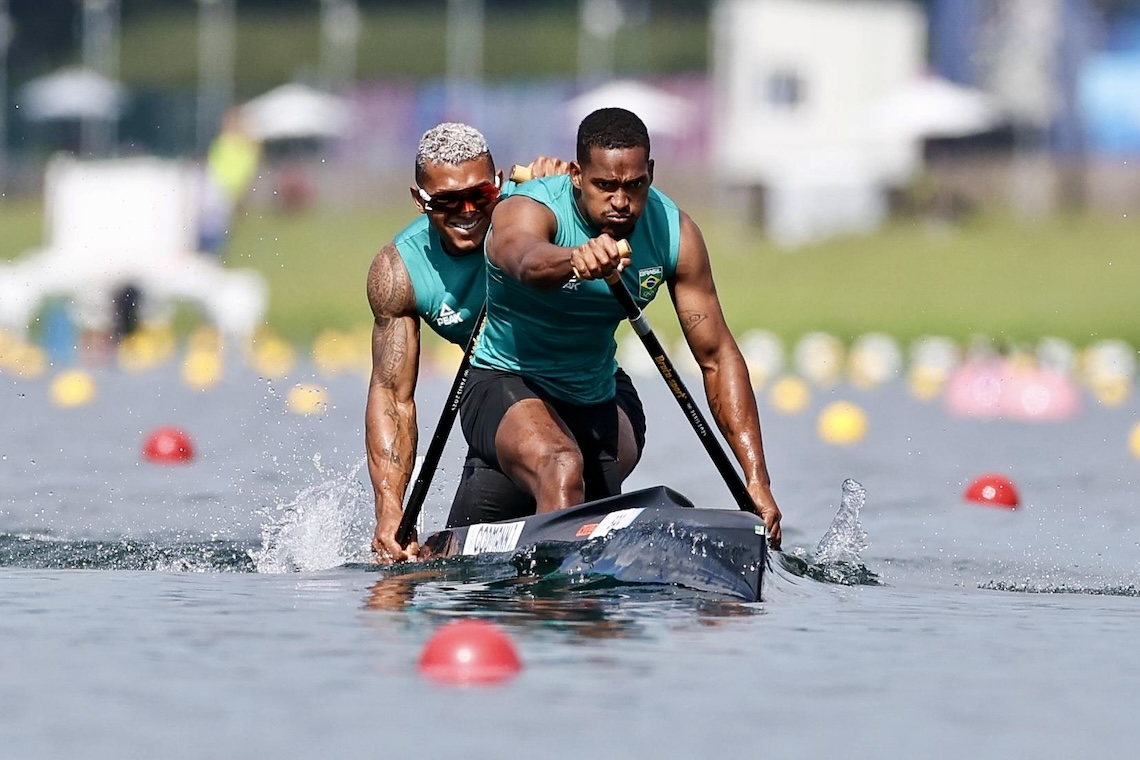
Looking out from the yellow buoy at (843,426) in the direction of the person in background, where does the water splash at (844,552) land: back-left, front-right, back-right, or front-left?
back-left

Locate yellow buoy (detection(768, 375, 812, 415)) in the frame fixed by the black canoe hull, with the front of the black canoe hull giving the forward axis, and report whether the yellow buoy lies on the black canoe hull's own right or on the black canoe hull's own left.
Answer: on the black canoe hull's own left

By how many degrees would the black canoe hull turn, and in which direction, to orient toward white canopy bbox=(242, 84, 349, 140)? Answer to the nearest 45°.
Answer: approximately 135° to its left

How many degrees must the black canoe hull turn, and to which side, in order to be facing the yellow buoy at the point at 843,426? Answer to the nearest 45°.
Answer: approximately 135° to its left

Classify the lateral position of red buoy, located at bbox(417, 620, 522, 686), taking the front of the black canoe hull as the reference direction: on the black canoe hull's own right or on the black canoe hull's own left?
on the black canoe hull's own right

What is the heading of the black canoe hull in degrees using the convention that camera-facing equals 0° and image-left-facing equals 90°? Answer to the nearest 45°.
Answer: approximately 315°

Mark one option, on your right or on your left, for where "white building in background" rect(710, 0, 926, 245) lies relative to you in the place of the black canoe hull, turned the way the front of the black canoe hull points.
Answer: on your left

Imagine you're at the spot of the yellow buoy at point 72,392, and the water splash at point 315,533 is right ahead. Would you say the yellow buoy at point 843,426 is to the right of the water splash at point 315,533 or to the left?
left

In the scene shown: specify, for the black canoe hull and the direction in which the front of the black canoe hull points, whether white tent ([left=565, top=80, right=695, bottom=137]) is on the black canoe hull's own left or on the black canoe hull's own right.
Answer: on the black canoe hull's own left

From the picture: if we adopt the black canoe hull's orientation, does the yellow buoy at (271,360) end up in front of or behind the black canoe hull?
behind
